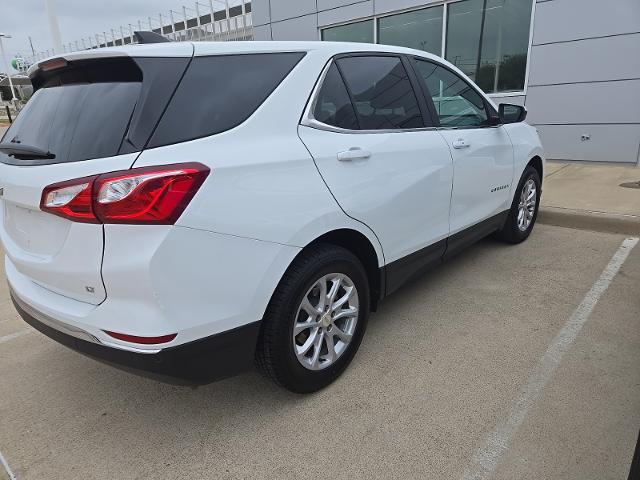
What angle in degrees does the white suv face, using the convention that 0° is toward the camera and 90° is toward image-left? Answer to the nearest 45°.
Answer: approximately 225°
